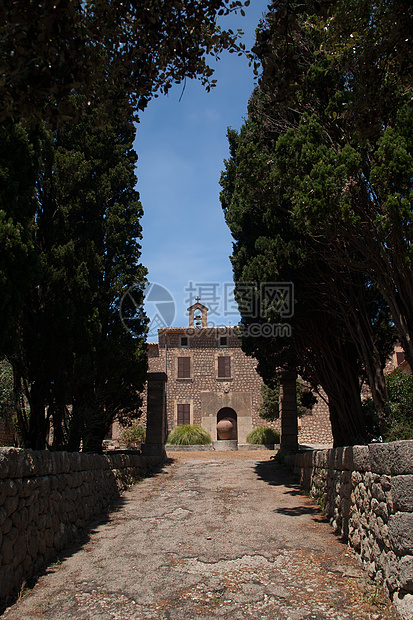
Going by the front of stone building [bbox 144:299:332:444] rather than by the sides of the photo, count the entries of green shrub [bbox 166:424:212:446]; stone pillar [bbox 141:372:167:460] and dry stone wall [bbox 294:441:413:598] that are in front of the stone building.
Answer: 3

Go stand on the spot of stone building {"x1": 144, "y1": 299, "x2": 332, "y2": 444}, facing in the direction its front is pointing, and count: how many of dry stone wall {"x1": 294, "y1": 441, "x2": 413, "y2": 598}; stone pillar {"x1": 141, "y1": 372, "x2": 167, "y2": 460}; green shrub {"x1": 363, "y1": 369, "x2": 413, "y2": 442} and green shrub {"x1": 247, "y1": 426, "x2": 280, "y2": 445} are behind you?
0

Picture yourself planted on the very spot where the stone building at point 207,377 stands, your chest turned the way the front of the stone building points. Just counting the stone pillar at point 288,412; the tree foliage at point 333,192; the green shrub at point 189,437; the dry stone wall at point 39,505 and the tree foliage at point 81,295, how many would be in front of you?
5

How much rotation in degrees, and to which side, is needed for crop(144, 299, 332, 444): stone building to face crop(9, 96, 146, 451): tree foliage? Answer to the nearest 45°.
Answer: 0° — it already faces it

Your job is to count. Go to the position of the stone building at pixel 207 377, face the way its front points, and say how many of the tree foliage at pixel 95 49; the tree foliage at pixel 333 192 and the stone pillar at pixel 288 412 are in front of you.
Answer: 3

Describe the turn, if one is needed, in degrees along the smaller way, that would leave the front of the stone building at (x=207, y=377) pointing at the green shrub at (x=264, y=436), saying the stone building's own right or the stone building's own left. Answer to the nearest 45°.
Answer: approximately 45° to the stone building's own left

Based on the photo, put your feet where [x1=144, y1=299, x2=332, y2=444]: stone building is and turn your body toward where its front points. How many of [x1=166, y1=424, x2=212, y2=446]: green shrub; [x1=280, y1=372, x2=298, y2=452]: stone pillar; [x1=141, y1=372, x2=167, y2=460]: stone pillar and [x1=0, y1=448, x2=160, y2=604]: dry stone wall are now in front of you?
4

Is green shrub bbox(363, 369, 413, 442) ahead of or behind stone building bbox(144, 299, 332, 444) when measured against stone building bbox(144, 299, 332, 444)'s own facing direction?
ahead

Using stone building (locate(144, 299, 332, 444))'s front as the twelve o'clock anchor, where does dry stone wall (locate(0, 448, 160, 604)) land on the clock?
The dry stone wall is roughly at 12 o'clock from the stone building.

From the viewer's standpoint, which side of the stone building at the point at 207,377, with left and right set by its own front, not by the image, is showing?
front

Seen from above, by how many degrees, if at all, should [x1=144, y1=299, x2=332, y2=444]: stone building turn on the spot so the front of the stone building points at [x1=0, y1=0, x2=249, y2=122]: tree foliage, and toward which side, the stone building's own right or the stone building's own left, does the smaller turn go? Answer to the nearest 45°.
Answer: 0° — it already faces it

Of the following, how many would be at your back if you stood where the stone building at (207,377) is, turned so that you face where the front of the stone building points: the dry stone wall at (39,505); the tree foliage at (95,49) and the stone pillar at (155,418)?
0

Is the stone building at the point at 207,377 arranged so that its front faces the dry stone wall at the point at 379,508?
yes

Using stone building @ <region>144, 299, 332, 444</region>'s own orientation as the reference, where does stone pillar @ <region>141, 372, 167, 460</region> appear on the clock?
The stone pillar is roughly at 12 o'clock from the stone building.

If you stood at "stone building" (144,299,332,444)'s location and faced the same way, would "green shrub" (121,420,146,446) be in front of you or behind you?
in front
